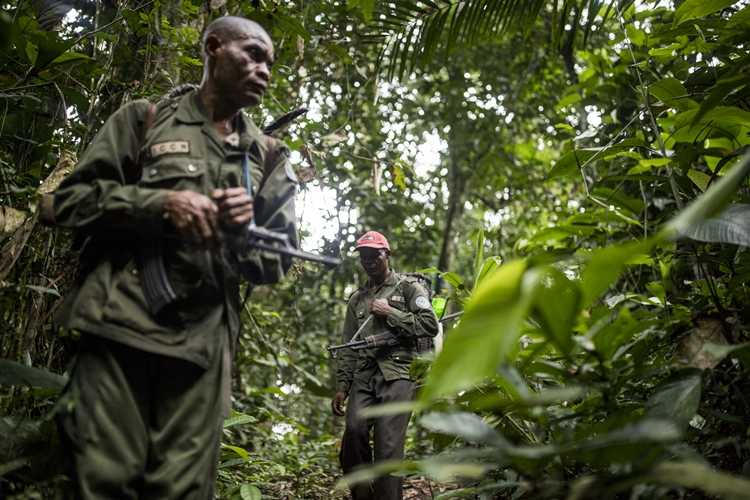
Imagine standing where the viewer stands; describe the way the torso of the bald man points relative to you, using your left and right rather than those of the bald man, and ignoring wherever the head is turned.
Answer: facing the viewer and to the right of the viewer

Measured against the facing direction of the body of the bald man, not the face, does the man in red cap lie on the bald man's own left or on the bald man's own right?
on the bald man's own left
